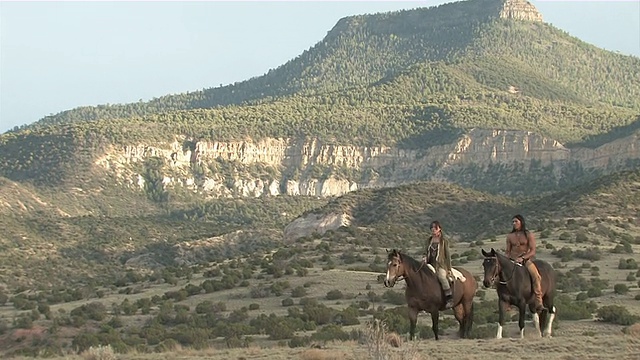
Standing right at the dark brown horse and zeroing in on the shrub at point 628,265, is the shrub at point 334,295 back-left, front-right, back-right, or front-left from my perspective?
front-left

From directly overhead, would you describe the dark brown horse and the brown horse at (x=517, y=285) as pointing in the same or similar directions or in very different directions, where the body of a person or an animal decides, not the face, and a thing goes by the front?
same or similar directions

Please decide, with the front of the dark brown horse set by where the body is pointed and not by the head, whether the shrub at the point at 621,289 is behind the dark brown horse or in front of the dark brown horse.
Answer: behind

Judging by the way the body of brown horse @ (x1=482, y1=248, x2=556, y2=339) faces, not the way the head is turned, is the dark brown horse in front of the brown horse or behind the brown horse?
in front

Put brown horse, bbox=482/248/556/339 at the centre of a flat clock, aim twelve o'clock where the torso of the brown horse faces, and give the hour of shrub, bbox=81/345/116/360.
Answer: The shrub is roughly at 1 o'clock from the brown horse.

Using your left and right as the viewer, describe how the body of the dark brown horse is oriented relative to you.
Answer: facing the viewer and to the left of the viewer

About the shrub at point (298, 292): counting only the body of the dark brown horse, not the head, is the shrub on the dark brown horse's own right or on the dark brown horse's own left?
on the dark brown horse's own right

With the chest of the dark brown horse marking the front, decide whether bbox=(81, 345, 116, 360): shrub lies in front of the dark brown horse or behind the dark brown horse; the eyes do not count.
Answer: in front

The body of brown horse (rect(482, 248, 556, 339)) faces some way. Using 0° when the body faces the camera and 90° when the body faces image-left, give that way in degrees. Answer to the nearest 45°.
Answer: approximately 45°

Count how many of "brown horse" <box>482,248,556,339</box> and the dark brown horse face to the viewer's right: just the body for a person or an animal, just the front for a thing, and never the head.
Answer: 0
